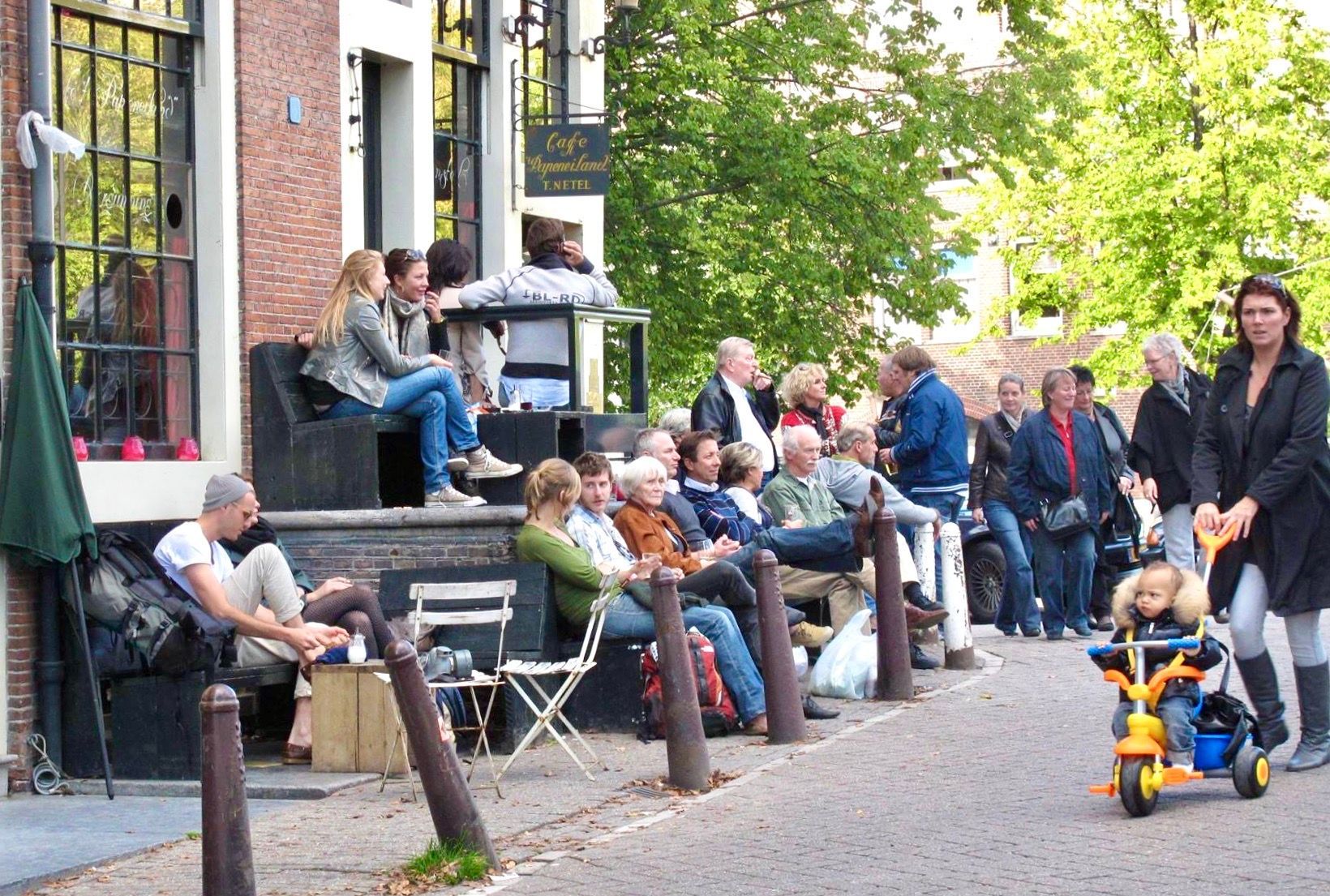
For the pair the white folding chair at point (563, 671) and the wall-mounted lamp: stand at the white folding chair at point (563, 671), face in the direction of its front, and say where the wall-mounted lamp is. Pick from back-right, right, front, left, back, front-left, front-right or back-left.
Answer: right

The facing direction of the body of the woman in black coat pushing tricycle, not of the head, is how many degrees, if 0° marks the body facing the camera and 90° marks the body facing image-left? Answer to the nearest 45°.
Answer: approximately 45°

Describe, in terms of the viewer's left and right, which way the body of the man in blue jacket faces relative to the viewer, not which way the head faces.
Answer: facing to the left of the viewer

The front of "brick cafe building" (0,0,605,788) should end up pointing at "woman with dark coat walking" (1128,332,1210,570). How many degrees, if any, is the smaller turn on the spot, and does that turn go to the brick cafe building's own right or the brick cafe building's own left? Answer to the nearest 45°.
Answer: approximately 45° to the brick cafe building's own left

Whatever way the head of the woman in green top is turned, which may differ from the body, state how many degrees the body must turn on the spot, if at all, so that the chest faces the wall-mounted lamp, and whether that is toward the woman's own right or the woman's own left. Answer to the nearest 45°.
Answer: approximately 90° to the woman's own left

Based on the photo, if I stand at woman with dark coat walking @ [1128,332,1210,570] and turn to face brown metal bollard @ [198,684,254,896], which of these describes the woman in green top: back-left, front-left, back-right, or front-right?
front-right

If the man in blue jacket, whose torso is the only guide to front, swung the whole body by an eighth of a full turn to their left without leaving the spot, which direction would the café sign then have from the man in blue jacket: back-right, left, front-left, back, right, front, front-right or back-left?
front-right

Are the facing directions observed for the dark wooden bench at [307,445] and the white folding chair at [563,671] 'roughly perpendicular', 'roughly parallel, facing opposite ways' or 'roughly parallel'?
roughly parallel, facing opposite ways

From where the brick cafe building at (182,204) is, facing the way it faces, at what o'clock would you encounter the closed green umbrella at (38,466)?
The closed green umbrella is roughly at 2 o'clock from the brick cafe building.

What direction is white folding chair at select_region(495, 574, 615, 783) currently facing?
to the viewer's left

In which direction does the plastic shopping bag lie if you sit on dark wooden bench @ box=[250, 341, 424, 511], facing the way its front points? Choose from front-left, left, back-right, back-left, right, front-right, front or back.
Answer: front

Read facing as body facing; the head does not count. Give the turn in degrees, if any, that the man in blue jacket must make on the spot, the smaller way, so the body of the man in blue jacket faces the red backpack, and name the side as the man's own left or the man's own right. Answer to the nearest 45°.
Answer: approximately 90° to the man's own left

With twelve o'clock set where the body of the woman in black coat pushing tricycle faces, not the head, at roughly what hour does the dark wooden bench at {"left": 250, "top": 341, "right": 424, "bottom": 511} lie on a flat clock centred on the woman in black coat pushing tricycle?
The dark wooden bench is roughly at 2 o'clock from the woman in black coat pushing tricycle.

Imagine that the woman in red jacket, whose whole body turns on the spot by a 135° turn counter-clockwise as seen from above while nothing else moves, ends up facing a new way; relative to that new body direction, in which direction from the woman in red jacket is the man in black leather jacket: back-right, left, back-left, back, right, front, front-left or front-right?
back-left

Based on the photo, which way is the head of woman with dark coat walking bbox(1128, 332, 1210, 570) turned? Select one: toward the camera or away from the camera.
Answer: toward the camera

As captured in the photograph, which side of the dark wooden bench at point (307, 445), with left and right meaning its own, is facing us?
right

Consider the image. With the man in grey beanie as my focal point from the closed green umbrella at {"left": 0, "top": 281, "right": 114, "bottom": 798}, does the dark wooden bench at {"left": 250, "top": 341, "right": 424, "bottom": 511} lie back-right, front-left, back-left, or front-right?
front-left

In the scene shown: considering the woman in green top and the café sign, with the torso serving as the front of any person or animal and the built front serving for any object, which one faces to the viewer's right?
the woman in green top

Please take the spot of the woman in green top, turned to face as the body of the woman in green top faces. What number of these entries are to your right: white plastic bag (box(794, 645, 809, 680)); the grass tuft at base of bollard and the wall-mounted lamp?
1

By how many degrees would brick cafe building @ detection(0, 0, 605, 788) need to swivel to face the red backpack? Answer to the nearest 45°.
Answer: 0° — it already faces it

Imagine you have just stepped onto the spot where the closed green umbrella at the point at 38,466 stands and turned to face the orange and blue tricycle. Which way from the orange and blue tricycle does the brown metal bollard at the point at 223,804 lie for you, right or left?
right

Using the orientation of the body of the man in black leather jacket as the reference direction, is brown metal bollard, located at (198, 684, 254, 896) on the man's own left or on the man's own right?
on the man's own right

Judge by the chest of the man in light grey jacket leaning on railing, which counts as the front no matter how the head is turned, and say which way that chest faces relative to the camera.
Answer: away from the camera
